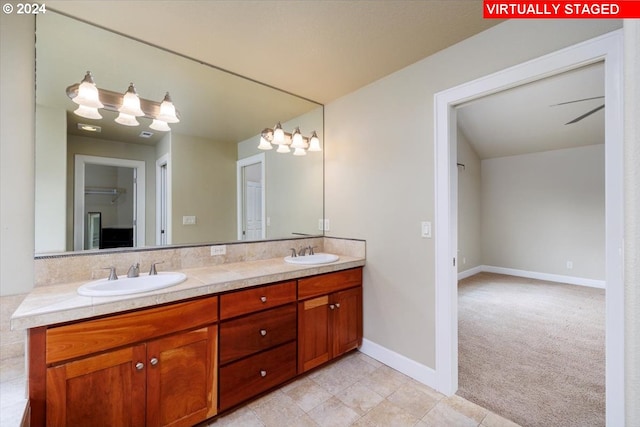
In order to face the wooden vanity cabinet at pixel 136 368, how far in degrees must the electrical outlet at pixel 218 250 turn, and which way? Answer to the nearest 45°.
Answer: approximately 45° to its right

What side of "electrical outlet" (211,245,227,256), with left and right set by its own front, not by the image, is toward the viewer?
front

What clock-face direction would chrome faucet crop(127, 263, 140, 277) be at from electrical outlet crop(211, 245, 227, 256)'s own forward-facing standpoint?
The chrome faucet is roughly at 2 o'clock from the electrical outlet.
